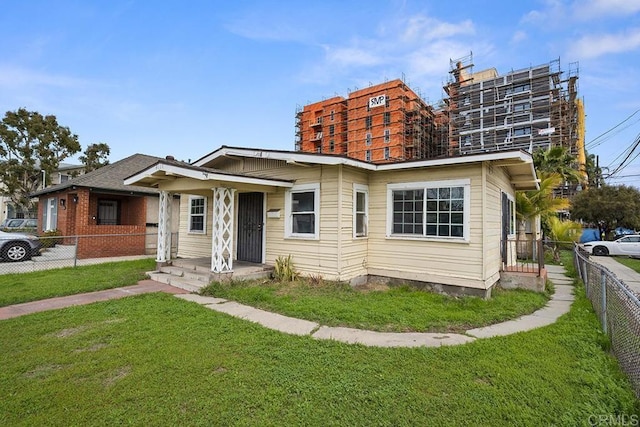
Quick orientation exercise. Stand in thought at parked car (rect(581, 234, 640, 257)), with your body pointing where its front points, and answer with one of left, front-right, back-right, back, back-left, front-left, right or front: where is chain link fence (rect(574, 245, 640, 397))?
left

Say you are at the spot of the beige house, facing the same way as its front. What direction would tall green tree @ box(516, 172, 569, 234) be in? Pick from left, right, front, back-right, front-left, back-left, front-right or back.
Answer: back

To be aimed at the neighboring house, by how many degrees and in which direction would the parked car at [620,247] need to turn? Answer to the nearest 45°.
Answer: approximately 45° to its left

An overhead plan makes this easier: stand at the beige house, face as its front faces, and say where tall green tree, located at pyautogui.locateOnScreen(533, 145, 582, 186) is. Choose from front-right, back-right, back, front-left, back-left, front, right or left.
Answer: back

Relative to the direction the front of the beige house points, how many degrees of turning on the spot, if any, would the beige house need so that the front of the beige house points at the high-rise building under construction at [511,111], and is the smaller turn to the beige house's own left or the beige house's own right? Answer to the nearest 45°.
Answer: approximately 180°

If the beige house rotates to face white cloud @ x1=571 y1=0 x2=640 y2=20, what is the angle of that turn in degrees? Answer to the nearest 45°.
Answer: approximately 180°

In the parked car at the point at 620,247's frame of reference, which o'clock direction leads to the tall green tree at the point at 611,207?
The tall green tree is roughly at 3 o'clock from the parked car.

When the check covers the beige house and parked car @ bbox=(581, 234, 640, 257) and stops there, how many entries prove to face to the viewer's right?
0

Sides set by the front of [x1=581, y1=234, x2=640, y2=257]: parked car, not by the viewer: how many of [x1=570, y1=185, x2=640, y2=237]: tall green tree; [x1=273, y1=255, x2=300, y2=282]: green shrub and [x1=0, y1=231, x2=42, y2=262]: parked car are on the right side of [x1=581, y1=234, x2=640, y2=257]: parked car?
1

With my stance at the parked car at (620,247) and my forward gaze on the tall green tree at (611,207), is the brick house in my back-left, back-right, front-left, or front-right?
back-left

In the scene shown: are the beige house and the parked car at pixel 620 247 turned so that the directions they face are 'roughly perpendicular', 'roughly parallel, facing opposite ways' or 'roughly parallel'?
roughly perpendicular

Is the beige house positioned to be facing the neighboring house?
no

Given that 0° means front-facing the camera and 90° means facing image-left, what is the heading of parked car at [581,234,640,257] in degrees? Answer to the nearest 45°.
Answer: approximately 90°

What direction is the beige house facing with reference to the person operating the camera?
facing the viewer and to the left of the viewer

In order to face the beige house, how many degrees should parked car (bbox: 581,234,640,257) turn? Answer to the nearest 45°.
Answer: approximately 90° to its left
